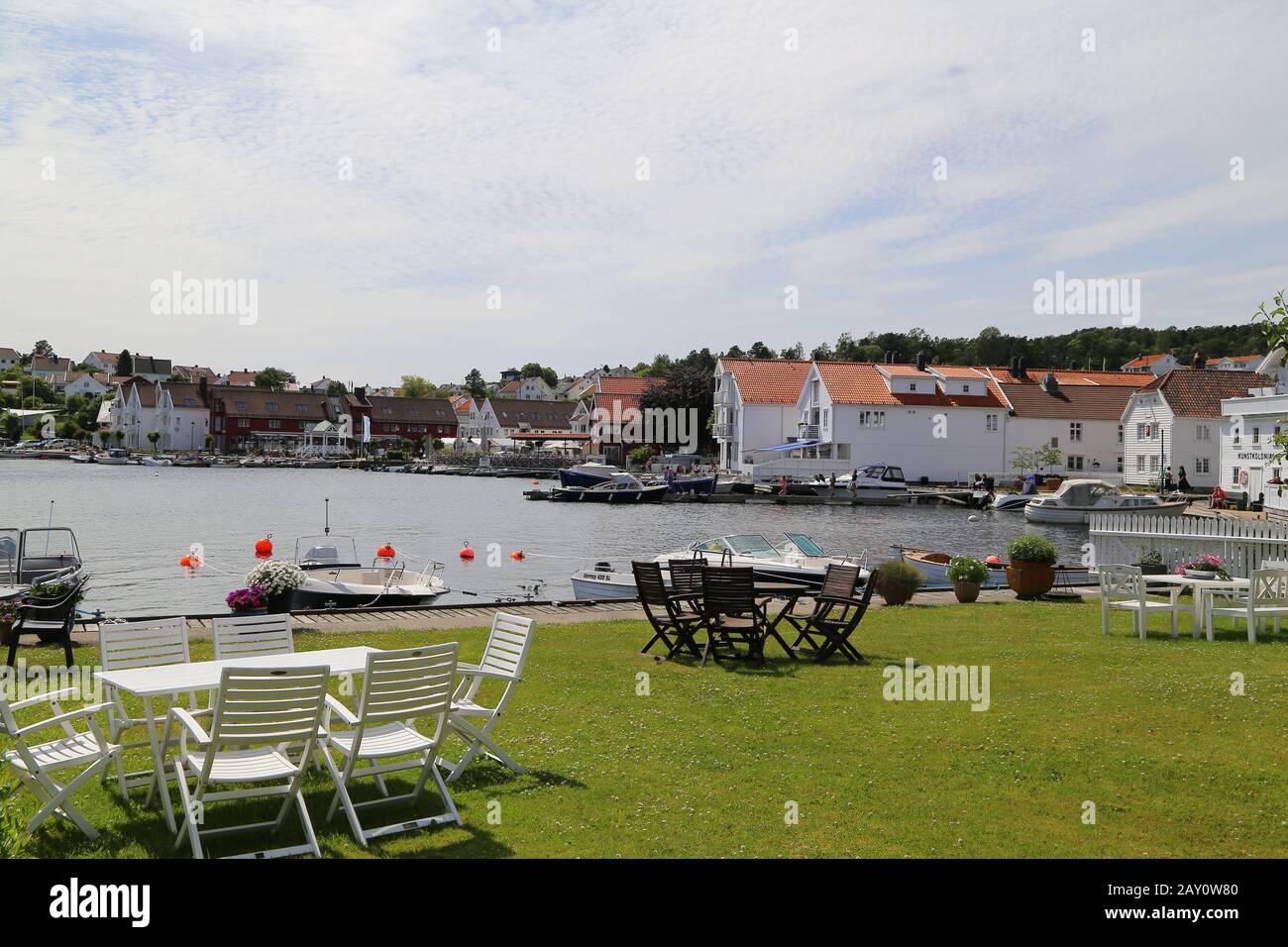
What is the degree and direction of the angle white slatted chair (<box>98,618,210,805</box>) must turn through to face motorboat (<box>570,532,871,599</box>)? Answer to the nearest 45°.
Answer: approximately 90° to its left

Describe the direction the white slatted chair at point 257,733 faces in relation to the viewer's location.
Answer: facing away from the viewer and to the left of the viewer

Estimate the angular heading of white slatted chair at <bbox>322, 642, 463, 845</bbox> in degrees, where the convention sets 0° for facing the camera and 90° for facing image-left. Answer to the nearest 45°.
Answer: approximately 135°

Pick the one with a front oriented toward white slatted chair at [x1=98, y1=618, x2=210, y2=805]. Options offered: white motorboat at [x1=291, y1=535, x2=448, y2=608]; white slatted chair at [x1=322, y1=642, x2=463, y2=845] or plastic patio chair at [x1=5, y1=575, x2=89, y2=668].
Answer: white slatted chair at [x1=322, y1=642, x2=463, y2=845]

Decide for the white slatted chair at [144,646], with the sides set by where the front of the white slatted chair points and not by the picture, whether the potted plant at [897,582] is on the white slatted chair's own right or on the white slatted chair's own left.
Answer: on the white slatted chair's own left
